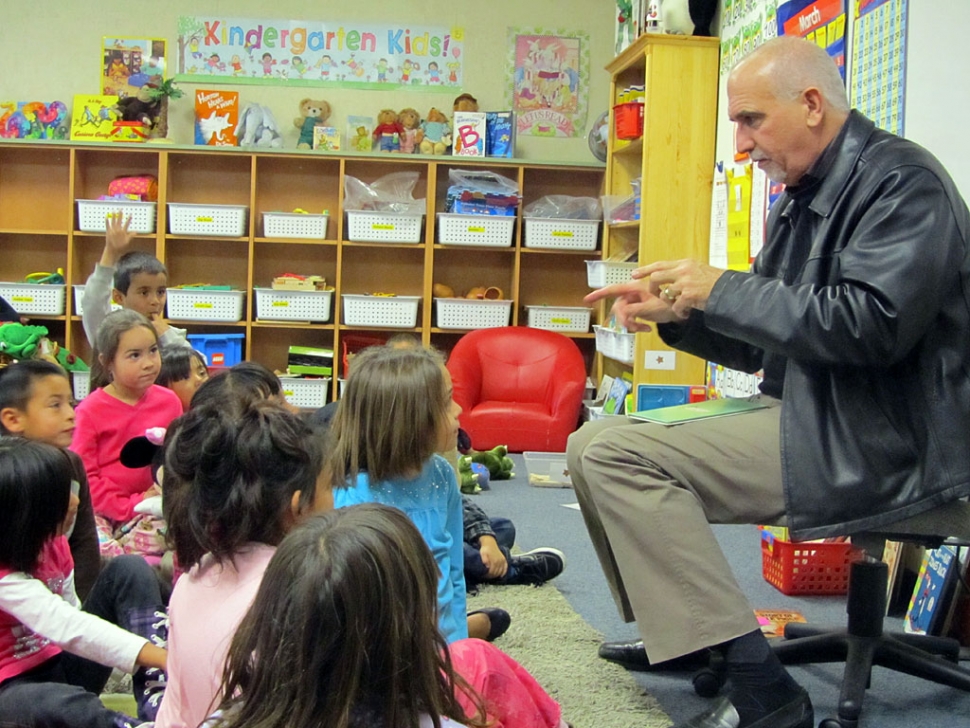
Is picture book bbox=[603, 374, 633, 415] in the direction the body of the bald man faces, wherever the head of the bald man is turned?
no

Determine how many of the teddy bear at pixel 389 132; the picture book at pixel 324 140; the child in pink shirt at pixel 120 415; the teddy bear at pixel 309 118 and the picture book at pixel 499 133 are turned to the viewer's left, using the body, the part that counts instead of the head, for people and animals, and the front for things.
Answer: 0

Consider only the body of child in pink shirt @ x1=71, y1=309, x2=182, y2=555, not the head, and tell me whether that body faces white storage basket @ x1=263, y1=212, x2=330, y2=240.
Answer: no

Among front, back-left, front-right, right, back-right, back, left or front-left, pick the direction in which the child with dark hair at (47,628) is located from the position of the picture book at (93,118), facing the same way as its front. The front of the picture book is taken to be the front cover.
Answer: front

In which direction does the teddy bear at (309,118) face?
toward the camera

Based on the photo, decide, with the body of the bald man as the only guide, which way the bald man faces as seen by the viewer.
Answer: to the viewer's left

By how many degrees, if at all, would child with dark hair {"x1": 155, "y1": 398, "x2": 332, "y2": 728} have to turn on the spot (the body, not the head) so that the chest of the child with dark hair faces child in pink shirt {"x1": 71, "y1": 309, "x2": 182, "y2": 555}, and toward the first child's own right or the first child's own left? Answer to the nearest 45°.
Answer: approximately 45° to the first child's own left

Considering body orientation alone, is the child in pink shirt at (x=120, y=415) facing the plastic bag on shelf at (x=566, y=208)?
no

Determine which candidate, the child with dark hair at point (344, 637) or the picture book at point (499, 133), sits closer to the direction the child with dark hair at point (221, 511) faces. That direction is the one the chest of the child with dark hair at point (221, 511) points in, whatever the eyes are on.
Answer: the picture book

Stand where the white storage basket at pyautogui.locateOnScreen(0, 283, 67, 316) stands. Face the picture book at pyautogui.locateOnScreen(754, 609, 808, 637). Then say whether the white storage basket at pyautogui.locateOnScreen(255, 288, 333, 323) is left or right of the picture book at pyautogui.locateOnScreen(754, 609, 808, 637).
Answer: left

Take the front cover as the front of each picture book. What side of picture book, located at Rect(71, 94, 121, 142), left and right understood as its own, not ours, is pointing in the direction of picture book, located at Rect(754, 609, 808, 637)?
front

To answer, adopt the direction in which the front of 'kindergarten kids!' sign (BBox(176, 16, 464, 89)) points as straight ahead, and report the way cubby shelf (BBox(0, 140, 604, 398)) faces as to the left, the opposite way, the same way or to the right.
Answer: the same way

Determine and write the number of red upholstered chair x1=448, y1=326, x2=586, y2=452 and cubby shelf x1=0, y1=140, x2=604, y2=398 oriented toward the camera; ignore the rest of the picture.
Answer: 2

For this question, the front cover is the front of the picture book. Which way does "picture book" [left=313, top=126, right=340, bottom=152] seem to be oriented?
toward the camera
